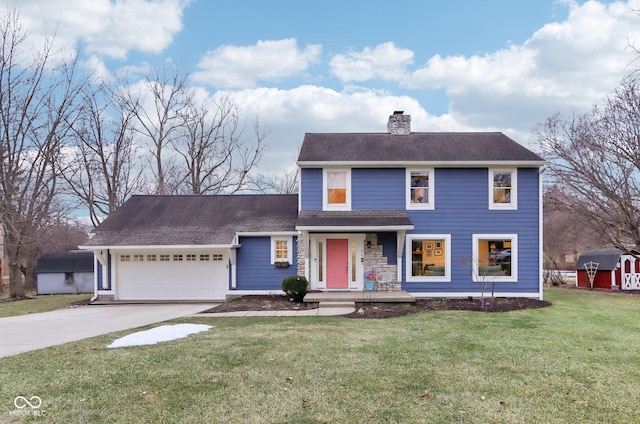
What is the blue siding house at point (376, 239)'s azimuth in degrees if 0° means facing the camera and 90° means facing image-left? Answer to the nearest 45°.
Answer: approximately 0°

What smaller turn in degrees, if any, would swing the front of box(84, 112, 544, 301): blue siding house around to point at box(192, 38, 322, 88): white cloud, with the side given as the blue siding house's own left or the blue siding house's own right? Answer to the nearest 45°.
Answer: approximately 135° to the blue siding house's own right
